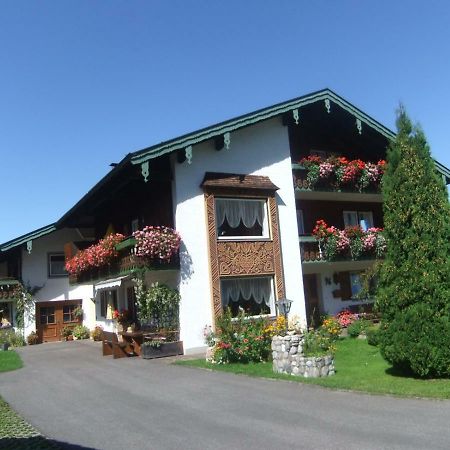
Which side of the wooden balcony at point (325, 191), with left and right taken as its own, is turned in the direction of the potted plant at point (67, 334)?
right

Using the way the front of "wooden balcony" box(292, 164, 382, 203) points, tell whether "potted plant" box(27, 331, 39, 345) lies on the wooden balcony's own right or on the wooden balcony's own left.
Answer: on the wooden balcony's own right

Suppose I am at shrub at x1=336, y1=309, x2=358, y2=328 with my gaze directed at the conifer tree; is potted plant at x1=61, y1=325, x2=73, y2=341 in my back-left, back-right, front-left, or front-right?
back-right

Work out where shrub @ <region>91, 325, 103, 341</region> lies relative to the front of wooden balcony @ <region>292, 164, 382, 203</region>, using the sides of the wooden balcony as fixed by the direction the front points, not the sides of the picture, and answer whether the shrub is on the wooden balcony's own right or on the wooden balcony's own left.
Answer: on the wooden balcony's own right

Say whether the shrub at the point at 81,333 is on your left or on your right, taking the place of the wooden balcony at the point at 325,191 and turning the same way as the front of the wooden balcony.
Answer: on your right

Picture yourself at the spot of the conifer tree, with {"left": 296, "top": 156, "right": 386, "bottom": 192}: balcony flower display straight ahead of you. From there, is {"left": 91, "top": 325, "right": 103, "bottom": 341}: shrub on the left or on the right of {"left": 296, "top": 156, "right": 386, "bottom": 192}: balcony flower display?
left

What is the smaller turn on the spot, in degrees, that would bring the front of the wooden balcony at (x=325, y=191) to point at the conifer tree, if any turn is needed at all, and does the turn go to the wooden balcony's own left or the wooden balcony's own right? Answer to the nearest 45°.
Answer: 0° — it already faces it

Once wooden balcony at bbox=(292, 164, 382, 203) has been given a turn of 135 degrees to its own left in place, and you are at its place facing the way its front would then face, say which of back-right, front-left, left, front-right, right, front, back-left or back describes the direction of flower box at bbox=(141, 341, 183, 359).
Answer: back

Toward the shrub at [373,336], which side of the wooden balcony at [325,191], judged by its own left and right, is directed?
front

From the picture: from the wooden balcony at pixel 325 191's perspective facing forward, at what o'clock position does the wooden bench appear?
The wooden bench is roughly at 2 o'clock from the wooden balcony.

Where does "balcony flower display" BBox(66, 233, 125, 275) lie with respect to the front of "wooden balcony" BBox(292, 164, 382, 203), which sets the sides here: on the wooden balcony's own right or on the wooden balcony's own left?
on the wooden balcony's own right

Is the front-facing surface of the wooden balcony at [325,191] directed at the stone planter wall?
yes

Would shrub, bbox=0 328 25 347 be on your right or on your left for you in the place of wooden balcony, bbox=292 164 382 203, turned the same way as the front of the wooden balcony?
on your right

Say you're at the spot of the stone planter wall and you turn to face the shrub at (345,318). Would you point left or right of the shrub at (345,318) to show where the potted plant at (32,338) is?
left

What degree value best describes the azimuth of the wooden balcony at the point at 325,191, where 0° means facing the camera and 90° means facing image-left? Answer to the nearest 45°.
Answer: approximately 0°
